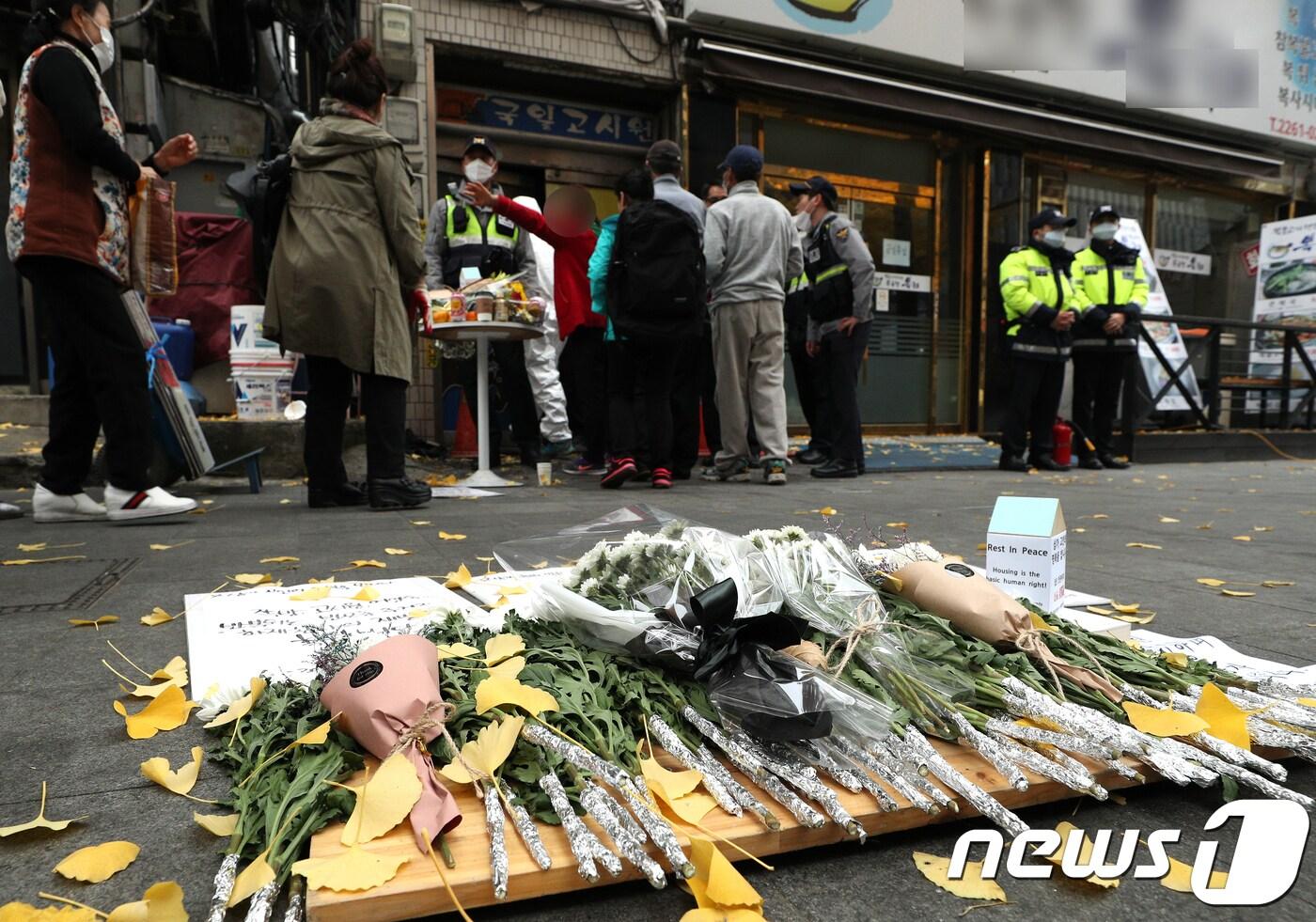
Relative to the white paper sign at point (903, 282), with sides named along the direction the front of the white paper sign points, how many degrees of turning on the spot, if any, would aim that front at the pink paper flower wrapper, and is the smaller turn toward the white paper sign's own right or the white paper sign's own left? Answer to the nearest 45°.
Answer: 0° — it already faces it

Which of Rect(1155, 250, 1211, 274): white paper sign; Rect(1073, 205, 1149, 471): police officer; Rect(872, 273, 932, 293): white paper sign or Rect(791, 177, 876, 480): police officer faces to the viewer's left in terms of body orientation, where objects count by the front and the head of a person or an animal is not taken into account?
Rect(791, 177, 876, 480): police officer

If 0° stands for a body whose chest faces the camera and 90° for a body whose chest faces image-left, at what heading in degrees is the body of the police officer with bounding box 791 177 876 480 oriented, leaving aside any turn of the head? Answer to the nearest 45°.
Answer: approximately 90°

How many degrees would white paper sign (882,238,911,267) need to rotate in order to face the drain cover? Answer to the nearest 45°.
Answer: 0° — it already faces it

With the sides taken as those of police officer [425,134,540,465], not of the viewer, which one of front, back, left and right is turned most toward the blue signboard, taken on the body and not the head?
back

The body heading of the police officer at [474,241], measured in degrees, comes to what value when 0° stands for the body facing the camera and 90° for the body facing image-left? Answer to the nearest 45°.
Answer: approximately 0°

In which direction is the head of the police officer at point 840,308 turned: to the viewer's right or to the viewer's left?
to the viewer's left

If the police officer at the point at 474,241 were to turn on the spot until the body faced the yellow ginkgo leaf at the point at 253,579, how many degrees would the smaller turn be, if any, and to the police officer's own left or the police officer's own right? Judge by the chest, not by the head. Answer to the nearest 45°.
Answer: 0° — they already face it

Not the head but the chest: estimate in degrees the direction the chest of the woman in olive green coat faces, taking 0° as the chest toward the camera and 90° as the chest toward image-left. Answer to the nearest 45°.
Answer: approximately 225°
